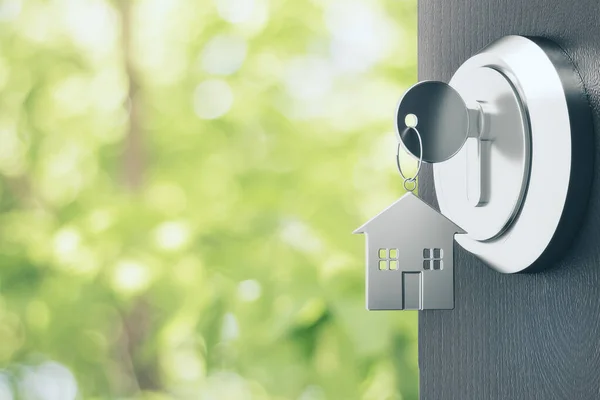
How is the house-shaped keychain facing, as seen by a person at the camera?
facing the viewer
